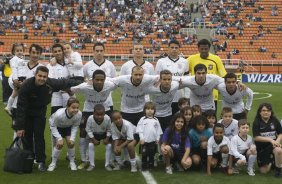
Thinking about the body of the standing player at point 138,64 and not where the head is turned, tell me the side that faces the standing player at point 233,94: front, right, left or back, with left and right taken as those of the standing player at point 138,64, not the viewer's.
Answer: left

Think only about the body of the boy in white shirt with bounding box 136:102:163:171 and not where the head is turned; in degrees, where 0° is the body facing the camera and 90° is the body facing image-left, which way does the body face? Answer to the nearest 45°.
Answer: approximately 0°

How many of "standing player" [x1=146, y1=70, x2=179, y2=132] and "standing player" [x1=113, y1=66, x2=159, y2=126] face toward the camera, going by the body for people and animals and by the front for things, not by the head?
2

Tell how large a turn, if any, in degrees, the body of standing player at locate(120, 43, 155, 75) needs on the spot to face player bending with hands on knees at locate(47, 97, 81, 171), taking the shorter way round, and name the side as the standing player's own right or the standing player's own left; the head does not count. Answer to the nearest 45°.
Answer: approximately 45° to the standing player's own right

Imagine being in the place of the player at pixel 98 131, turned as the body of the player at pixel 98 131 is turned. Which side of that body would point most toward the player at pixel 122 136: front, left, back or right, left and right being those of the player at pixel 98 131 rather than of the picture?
left

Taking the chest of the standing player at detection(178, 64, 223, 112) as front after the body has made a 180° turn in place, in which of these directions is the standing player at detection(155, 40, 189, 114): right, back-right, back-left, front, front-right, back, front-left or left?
front-left

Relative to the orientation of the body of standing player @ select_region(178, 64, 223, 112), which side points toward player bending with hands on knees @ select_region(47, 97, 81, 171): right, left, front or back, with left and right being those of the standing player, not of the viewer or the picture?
right

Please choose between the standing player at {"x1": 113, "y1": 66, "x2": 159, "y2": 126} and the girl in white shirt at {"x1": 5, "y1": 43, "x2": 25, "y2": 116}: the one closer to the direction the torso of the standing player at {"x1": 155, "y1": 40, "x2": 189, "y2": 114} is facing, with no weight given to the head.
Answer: the standing player
